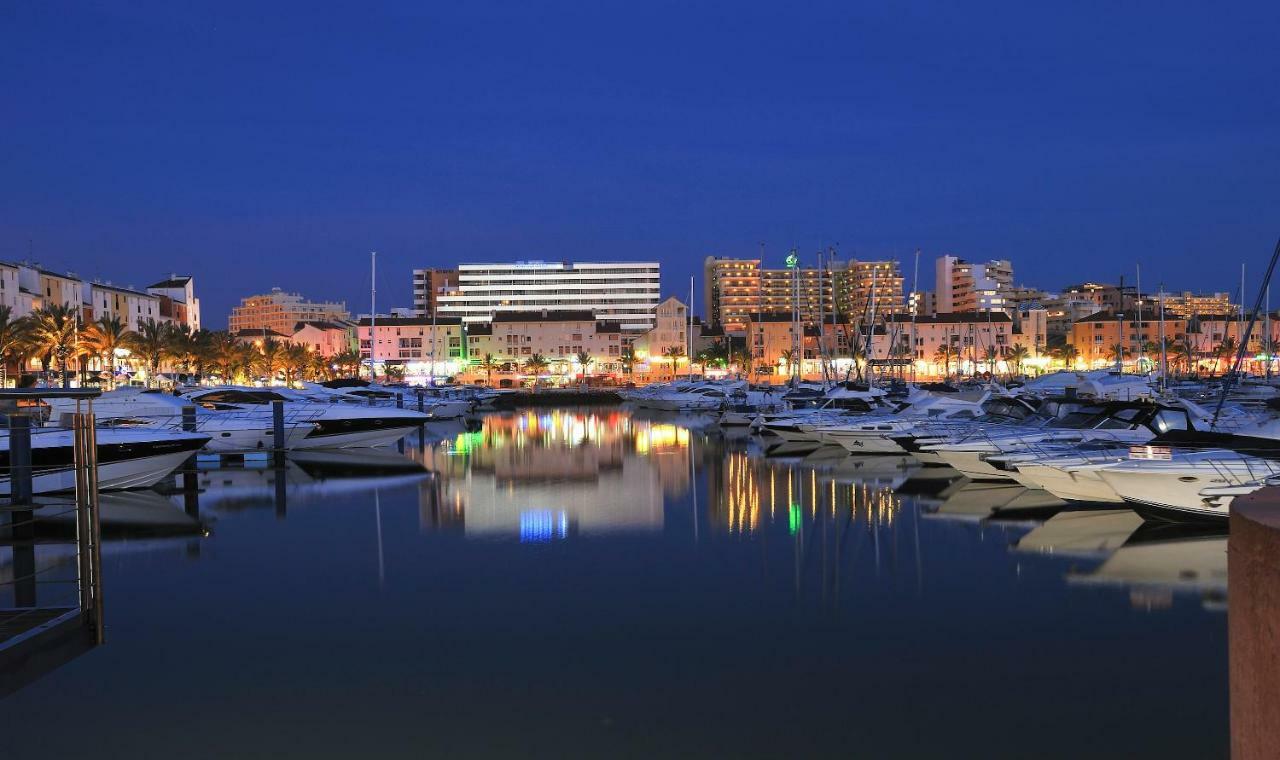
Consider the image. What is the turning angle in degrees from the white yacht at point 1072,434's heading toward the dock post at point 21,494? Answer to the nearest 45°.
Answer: approximately 45° to its left

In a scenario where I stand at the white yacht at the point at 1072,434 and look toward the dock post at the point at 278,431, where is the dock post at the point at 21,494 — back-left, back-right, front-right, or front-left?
front-left

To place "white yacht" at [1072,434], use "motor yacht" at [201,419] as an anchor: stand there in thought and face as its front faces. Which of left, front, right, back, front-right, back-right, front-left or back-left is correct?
front-right

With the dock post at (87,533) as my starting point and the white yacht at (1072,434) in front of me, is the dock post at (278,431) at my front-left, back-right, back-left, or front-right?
front-left

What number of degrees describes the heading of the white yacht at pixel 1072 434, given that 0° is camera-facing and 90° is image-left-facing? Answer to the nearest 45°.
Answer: approximately 90°

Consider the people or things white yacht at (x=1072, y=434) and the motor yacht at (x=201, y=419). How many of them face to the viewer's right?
1

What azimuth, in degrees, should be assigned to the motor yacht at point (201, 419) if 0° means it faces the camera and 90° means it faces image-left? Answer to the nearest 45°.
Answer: approximately 270°

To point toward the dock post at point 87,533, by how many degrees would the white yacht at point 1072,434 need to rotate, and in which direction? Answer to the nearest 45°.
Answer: approximately 90° to its left

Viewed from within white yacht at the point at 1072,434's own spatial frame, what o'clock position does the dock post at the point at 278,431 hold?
The dock post is roughly at 12 o'clock from the white yacht.

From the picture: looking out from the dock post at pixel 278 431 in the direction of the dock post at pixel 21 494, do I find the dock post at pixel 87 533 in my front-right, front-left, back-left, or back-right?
front-left

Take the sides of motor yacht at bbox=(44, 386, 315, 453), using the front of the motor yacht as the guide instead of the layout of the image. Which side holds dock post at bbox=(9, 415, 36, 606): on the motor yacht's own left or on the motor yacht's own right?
on the motor yacht's own right

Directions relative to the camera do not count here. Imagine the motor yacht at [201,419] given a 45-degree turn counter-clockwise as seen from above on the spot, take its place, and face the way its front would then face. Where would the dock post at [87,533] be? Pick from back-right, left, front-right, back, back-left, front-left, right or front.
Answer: back-right

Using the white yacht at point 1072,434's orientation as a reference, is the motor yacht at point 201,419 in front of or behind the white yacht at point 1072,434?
in front

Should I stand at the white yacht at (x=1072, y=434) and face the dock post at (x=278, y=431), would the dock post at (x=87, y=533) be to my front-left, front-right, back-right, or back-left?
front-left
